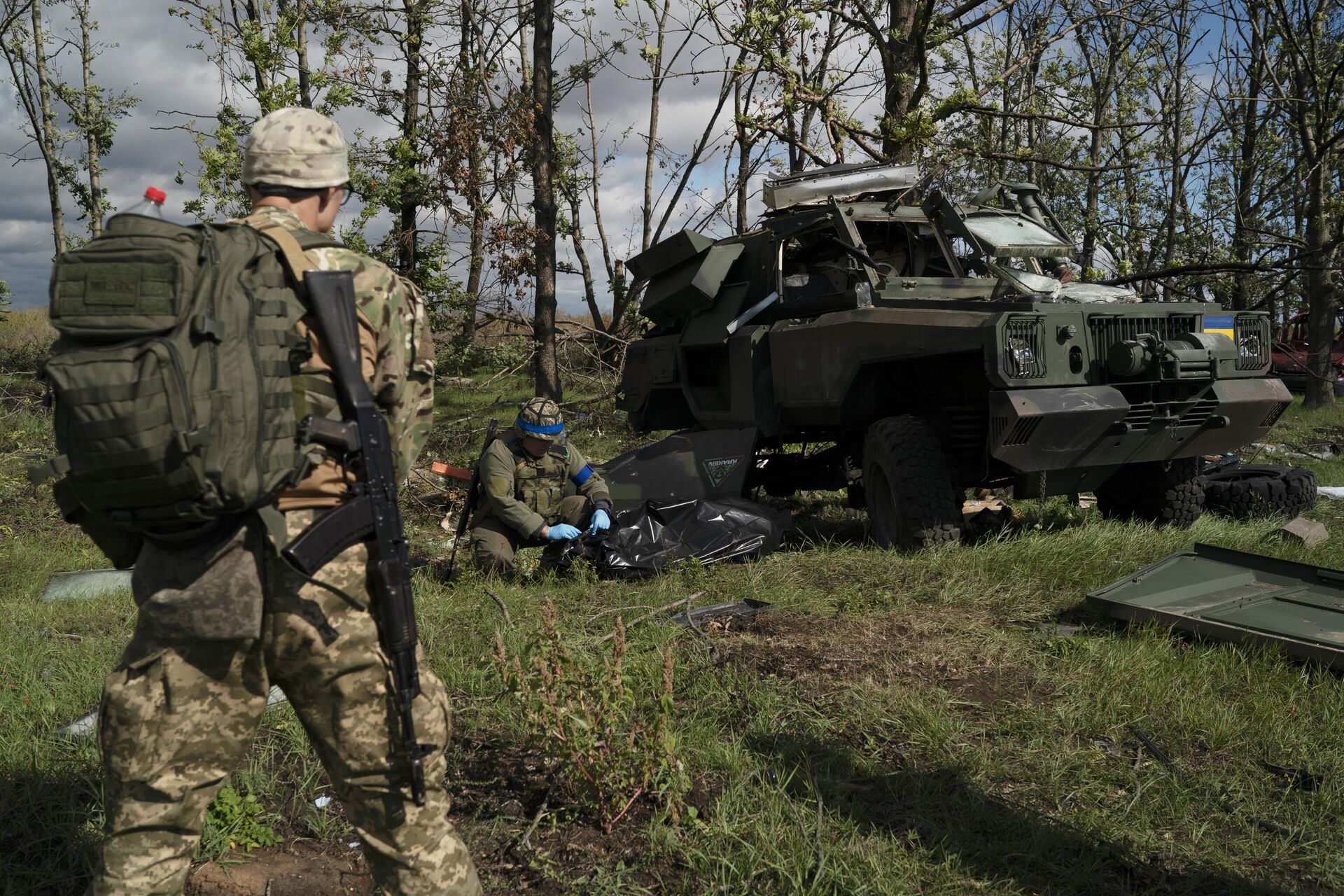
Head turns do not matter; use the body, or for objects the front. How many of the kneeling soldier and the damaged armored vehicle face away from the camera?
0

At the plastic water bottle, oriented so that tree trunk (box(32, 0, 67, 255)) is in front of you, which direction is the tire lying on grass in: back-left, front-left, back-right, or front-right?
front-right

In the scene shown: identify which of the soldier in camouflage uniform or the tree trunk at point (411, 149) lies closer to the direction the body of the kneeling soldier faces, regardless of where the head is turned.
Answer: the soldier in camouflage uniform

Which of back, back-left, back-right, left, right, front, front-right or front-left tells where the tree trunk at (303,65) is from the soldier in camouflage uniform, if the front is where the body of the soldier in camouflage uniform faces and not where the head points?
front-left

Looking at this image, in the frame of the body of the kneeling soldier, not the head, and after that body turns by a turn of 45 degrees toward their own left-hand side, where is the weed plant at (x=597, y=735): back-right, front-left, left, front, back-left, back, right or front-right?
right

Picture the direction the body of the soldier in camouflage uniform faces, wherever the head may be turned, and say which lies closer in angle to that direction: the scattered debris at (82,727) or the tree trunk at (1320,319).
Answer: the tree trunk

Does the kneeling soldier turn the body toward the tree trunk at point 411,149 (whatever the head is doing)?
no

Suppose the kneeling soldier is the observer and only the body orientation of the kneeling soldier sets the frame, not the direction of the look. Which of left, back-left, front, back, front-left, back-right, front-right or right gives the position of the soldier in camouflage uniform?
front-right

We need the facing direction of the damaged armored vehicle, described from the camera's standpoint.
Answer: facing the viewer and to the right of the viewer

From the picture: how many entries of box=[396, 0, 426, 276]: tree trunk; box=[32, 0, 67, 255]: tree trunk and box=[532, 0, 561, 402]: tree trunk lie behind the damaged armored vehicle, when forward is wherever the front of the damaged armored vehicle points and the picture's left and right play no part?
3

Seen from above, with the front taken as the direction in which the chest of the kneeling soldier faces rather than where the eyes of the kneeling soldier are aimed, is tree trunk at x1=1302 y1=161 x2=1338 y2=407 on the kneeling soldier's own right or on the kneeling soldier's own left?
on the kneeling soldier's own left

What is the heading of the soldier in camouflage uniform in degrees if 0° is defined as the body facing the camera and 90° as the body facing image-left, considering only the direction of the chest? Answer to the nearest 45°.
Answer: approximately 225°

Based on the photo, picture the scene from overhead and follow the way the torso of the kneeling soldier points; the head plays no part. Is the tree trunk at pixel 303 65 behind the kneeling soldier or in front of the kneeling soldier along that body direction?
behind

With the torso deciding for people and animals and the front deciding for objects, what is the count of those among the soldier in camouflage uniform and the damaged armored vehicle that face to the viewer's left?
0

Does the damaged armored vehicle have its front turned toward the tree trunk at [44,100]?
no

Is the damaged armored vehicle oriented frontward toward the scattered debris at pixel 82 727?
no

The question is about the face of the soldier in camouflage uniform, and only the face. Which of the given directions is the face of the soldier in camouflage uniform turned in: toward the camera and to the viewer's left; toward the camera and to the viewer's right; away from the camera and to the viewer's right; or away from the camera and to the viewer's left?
away from the camera and to the viewer's right
